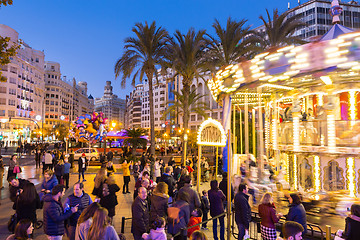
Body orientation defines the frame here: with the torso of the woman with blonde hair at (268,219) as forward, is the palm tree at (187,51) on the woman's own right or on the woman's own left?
on the woman's own left

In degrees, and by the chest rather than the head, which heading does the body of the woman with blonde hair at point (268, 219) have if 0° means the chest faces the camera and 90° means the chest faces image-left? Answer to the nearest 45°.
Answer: approximately 225°

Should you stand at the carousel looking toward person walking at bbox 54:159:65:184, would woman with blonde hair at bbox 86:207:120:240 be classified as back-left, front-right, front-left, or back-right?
front-left

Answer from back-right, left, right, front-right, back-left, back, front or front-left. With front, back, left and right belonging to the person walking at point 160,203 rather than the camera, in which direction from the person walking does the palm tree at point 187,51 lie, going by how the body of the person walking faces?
front-left
